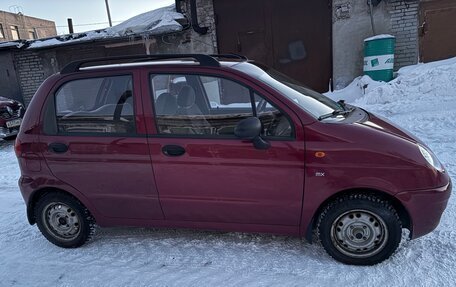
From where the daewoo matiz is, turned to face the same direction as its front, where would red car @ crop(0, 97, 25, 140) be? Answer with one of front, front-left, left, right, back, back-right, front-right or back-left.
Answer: back-left

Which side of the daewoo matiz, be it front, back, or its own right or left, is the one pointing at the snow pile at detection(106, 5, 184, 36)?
left

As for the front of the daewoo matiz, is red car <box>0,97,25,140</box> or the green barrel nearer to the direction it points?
the green barrel

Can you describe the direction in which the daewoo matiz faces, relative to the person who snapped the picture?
facing to the right of the viewer

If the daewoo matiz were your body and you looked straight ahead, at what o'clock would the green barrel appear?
The green barrel is roughly at 10 o'clock from the daewoo matiz.

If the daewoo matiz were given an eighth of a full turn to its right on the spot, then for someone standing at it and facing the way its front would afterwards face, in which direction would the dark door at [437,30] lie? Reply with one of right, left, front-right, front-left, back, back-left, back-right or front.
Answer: left

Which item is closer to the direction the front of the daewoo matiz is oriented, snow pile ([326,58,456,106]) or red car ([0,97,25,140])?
the snow pile

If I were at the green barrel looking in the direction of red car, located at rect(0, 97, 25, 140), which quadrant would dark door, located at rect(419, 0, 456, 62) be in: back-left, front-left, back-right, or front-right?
back-right

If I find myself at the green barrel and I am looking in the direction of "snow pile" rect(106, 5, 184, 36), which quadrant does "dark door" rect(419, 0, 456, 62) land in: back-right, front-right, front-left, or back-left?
back-right

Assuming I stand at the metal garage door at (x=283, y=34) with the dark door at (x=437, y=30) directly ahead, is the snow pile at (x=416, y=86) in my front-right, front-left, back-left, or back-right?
front-right

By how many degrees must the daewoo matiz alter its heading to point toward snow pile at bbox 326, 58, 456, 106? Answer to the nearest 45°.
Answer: approximately 45° to its left
